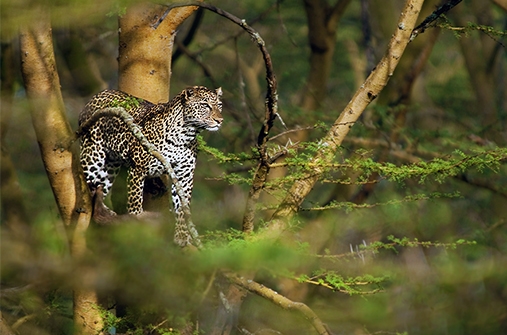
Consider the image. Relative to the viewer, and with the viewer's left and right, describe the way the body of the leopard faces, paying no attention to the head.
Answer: facing the viewer and to the right of the viewer

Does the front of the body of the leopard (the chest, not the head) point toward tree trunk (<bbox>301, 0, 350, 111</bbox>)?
no

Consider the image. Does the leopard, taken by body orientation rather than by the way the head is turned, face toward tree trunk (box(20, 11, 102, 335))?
no
